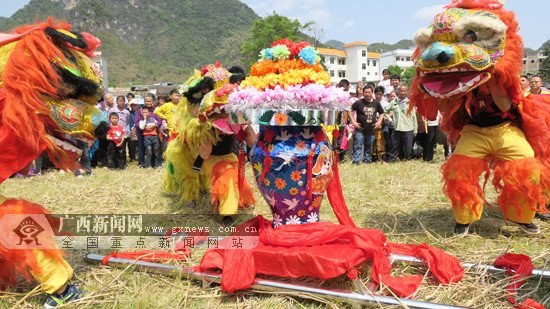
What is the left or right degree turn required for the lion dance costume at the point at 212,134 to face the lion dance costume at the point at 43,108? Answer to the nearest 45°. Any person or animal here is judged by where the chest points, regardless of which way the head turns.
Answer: approximately 90° to its right

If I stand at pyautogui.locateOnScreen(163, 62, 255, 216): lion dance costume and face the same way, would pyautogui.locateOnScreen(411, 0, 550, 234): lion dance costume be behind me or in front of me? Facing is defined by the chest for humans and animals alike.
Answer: in front

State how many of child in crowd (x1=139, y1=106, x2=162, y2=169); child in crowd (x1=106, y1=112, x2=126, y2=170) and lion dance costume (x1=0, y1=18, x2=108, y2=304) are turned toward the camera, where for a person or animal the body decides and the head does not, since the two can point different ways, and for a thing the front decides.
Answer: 2

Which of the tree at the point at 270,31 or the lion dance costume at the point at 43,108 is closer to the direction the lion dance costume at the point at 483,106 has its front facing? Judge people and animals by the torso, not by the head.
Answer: the lion dance costume

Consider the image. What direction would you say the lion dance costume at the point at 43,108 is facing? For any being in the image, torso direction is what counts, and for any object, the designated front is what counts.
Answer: to the viewer's right

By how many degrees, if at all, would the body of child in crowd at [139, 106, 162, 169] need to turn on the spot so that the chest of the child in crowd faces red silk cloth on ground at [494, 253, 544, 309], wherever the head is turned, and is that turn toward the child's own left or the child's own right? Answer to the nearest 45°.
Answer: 0° — they already face it

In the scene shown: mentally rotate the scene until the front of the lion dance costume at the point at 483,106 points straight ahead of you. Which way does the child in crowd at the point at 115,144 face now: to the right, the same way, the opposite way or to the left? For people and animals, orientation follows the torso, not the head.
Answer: to the left

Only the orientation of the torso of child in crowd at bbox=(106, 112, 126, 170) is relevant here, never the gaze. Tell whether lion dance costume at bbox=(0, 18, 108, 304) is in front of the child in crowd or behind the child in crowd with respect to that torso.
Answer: in front
